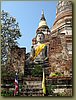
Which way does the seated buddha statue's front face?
toward the camera
